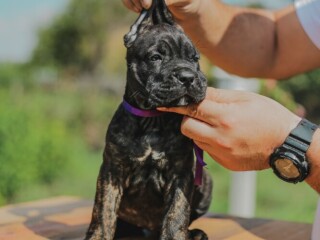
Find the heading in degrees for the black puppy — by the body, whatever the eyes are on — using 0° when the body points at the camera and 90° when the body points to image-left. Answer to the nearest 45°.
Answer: approximately 0°

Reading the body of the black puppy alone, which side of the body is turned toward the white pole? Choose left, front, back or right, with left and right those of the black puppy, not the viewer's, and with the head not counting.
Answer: back
